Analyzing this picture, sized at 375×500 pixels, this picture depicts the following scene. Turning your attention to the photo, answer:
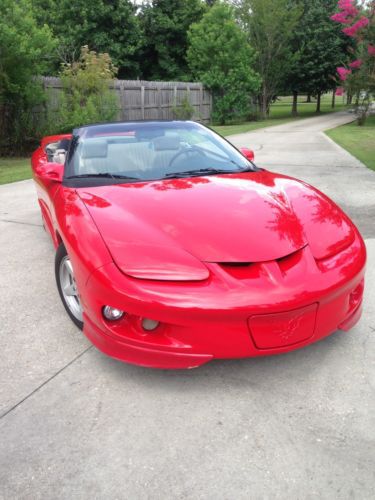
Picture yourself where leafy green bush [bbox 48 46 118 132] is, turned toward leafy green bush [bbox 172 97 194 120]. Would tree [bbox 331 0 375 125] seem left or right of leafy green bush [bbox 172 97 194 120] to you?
right

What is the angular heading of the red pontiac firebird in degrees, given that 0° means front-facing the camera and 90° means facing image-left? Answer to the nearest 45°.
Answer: approximately 315°

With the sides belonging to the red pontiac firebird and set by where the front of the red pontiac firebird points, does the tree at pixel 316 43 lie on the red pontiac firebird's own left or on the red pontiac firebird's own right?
on the red pontiac firebird's own left

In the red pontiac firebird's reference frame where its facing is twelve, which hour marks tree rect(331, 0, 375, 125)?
The tree is roughly at 8 o'clock from the red pontiac firebird.

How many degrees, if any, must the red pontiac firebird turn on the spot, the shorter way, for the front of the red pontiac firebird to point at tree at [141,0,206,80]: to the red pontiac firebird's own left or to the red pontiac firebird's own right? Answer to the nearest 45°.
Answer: approximately 135° to the red pontiac firebird's own left

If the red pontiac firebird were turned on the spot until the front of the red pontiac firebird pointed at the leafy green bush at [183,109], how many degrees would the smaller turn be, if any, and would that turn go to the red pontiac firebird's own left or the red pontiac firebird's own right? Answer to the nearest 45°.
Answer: approximately 135° to the red pontiac firebird's own left

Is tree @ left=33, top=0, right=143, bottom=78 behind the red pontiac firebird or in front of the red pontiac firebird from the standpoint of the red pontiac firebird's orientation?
behind

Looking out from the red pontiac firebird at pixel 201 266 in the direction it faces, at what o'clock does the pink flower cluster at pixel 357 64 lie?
The pink flower cluster is roughly at 8 o'clock from the red pontiac firebird.

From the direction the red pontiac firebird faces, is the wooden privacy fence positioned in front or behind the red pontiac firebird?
behind
